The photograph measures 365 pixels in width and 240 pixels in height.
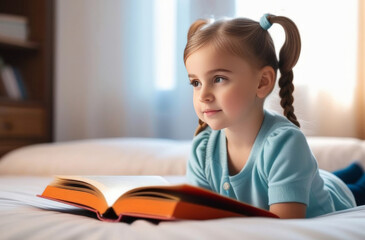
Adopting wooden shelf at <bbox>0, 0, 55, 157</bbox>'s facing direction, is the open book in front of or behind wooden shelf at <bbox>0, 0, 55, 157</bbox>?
in front

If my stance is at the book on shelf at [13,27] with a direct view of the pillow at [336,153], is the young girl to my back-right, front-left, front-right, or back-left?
front-right

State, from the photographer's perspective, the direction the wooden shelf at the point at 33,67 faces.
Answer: facing the viewer and to the right of the viewer

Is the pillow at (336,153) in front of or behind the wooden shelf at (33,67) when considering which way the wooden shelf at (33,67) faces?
in front
